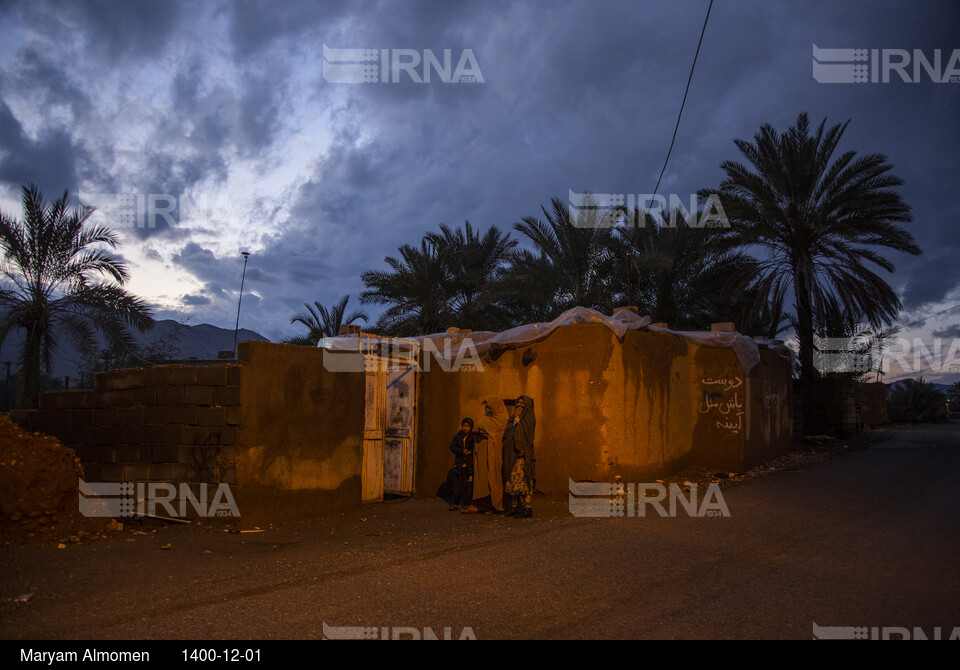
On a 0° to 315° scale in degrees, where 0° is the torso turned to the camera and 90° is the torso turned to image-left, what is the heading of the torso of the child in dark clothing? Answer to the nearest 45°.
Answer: approximately 0°

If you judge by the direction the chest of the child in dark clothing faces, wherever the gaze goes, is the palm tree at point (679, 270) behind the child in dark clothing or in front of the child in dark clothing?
behind

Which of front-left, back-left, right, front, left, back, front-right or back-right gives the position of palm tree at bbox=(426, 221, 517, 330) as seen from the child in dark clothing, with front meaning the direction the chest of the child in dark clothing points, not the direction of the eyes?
back

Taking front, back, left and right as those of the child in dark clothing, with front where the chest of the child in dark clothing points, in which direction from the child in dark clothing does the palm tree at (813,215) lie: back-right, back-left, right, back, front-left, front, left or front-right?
back-left

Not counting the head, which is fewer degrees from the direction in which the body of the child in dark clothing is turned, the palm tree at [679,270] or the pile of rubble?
the pile of rubble

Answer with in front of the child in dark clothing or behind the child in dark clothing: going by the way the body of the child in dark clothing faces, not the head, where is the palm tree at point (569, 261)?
behind

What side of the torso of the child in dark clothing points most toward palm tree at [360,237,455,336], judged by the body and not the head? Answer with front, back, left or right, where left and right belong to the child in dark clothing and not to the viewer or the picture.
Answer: back

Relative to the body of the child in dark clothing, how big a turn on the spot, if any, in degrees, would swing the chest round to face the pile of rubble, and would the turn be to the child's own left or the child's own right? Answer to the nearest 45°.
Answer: approximately 45° to the child's own right
